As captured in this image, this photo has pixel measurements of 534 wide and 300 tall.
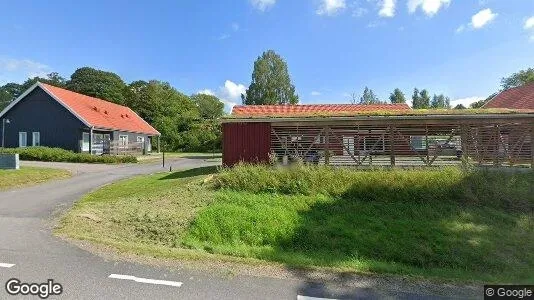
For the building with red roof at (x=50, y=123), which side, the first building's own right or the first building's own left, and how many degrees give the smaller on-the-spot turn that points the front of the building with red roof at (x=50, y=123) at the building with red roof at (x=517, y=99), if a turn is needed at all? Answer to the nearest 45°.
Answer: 0° — it already faces it

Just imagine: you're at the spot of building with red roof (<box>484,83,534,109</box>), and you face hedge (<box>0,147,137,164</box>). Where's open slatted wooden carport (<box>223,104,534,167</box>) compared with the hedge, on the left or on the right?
left

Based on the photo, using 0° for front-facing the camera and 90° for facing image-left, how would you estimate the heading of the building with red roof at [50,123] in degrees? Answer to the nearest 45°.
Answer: approximately 315°

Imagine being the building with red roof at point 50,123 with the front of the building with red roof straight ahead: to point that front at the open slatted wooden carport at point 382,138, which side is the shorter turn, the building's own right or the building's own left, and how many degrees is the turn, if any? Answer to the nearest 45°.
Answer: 0° — it already faces it
